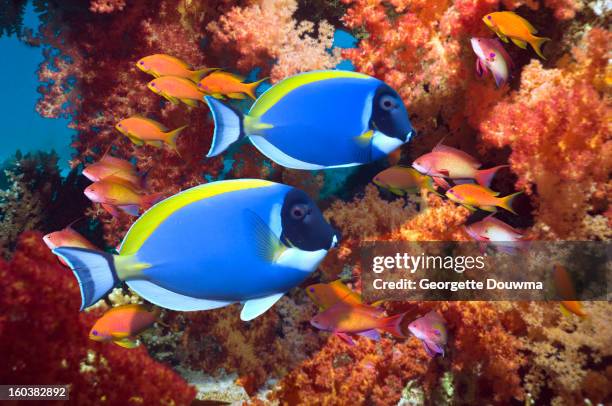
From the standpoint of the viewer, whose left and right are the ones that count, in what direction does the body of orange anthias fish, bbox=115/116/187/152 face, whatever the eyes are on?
facing to the left of the viewer

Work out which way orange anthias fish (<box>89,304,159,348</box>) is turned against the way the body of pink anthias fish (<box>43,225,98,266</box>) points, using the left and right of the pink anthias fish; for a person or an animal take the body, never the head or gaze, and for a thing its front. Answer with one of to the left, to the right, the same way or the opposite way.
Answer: the same way

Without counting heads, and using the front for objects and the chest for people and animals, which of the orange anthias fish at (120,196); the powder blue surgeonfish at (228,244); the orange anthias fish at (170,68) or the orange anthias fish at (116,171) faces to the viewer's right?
the powder blue surgeonfish

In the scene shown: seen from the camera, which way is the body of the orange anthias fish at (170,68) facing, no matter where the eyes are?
to the viewer's left

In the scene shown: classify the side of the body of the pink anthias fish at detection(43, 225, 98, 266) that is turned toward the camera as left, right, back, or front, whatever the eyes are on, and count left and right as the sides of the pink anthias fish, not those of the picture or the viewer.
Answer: left

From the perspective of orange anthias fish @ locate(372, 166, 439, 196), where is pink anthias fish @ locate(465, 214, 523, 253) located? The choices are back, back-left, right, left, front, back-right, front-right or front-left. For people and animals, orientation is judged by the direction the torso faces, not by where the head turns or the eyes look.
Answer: back-left

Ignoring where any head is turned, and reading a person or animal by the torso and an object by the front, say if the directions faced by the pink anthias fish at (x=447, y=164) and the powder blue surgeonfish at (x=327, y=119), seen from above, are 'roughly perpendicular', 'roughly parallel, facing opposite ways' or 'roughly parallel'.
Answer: roughly parallel, facing opposite ways

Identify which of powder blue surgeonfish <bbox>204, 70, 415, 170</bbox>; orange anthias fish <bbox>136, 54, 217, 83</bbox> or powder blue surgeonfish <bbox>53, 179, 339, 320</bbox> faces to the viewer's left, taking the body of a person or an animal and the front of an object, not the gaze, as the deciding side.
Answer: the orange anthias fish

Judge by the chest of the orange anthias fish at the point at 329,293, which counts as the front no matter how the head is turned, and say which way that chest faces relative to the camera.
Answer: to the viewer's left

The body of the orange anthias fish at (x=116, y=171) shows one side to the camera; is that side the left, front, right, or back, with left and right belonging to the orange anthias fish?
left

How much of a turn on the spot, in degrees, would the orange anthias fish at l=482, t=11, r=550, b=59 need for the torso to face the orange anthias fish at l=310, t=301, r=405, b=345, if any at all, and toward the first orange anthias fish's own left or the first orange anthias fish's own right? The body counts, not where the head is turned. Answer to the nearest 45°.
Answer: approximately 45° to the first orange anthias fish's own left

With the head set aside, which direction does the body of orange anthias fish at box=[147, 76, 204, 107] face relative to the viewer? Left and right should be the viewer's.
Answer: facing to the left of the viewer

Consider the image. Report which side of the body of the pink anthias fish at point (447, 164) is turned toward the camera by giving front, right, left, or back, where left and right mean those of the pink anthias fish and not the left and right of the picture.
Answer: left

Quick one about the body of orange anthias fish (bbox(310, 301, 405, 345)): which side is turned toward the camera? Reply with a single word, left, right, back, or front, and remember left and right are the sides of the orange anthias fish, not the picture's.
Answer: left
